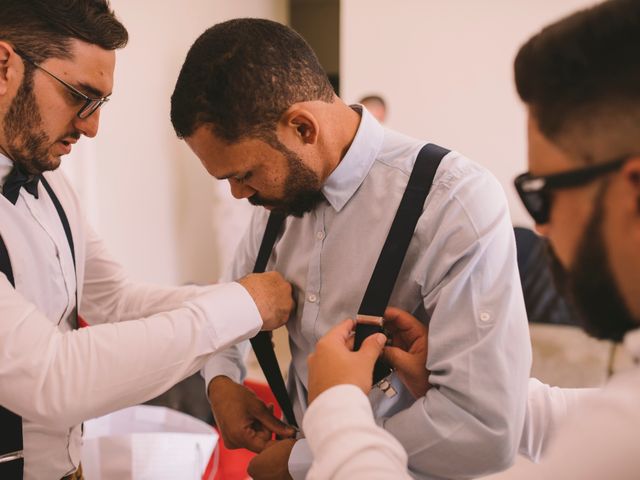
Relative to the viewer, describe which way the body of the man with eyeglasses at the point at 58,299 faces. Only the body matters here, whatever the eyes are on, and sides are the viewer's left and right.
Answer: facing the viewer and to the right of the viewer
